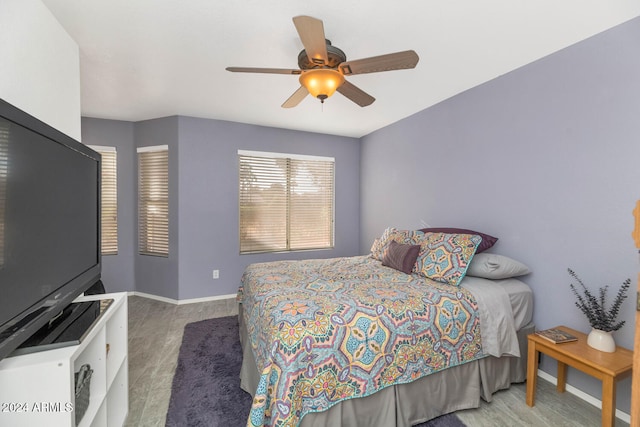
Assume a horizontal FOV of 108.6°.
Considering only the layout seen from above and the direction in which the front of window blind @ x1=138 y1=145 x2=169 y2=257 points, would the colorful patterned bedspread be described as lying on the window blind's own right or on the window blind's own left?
on the window blind's own left

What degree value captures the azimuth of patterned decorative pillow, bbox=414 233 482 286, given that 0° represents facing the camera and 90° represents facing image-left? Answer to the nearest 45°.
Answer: approximately 45°

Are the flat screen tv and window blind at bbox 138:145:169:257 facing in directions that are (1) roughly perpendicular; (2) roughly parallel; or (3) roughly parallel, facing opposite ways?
roughly perpendicular

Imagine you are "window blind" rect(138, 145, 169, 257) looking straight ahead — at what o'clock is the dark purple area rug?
The dark purple area rug is roughly at 10 o'clock from the window blind.

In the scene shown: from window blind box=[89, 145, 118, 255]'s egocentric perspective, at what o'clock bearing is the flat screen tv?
The flat screen tv is roughly at 12 o'clock from the window blind.

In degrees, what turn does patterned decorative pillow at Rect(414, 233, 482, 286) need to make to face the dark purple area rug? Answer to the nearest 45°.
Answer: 0° — it already faces it

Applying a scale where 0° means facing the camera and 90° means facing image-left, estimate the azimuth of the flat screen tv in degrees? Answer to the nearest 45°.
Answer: approximately 315°
